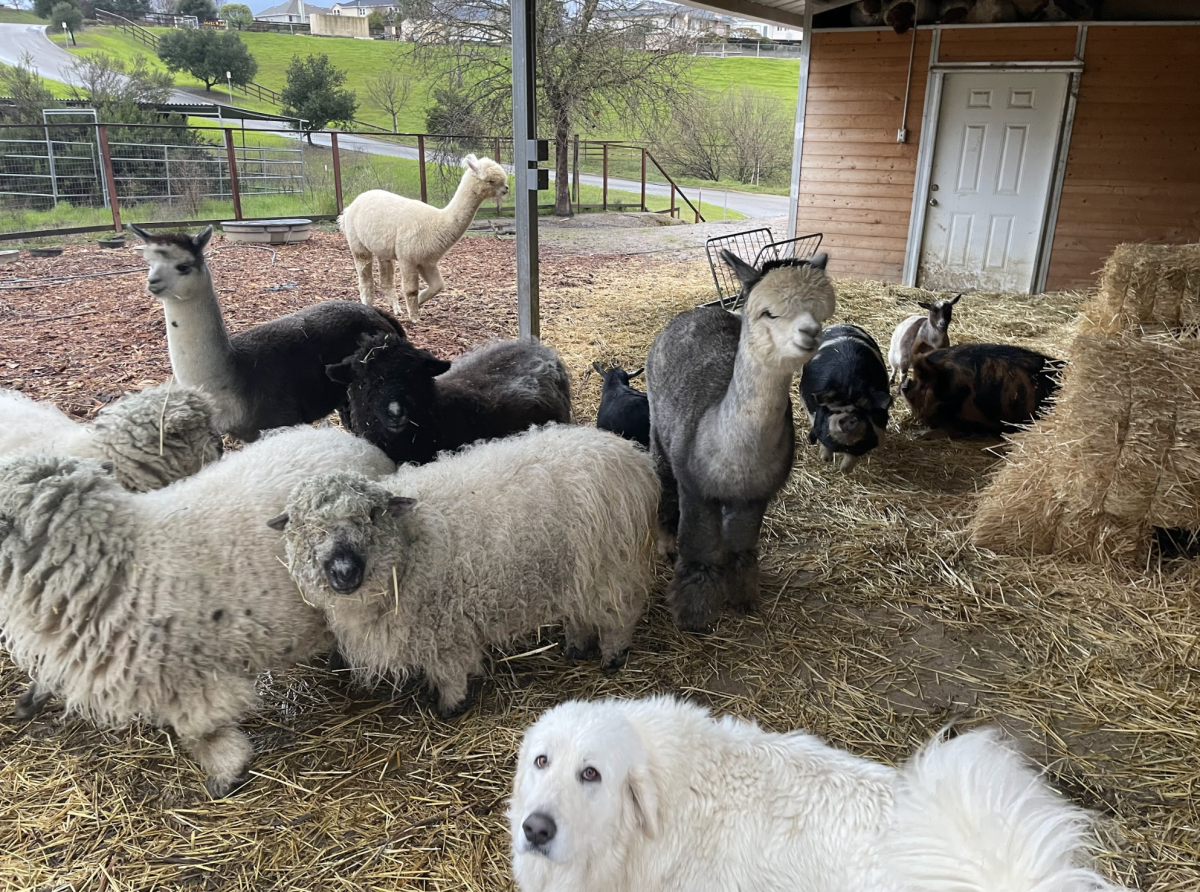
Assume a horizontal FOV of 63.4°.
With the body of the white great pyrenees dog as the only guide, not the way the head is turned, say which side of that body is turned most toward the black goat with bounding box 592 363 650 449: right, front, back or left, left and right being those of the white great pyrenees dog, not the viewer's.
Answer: right

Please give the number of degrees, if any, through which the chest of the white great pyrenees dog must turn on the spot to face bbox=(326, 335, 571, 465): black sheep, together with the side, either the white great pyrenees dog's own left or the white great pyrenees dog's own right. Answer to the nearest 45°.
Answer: approximately 45° to the white great pyrenees dog's own right

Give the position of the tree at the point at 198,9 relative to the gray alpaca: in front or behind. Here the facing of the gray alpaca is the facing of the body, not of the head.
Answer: behind

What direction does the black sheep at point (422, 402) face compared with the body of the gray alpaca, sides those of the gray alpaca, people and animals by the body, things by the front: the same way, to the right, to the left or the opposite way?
to the right

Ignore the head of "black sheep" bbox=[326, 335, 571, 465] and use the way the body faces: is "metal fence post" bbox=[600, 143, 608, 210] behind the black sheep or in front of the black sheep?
behind

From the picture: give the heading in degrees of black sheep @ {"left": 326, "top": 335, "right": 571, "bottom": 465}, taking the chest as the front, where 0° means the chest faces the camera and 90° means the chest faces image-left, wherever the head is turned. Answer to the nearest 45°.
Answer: approximately 45°

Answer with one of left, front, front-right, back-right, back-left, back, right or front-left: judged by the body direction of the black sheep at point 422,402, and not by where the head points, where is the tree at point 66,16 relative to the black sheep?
right
